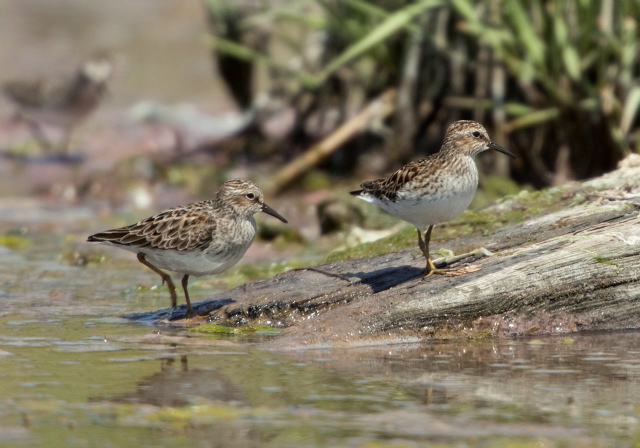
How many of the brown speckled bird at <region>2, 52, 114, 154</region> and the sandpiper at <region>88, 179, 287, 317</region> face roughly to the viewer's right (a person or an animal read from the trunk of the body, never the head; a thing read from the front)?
2

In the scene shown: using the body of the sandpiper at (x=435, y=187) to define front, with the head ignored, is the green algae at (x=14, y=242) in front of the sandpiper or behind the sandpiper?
behind

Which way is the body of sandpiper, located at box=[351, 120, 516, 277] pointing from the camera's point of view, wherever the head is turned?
to the viewer's right

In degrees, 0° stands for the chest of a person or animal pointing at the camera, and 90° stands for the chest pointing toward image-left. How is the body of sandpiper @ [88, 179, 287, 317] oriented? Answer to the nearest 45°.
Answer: approximately 270°

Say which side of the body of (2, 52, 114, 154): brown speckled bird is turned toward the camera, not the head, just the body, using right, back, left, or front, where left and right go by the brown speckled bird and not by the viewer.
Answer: right

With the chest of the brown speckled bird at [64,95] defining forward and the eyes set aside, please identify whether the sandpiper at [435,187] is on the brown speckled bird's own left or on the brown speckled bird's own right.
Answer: on the brown speckled bird's own right

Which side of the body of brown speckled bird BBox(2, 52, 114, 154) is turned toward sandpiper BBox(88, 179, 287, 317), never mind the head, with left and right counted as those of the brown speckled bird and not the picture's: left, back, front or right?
right
